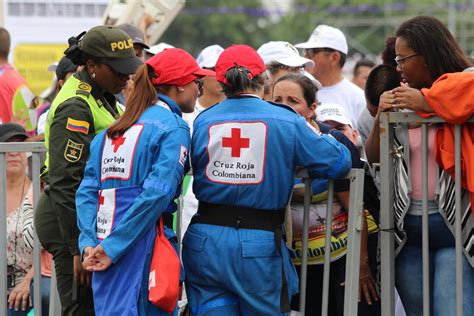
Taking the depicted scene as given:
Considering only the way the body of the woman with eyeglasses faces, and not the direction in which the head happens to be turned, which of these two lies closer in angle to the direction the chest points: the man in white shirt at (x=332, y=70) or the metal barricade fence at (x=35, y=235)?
the metal barricade fence

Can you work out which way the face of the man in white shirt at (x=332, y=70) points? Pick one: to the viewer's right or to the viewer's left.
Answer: to the viewer's left

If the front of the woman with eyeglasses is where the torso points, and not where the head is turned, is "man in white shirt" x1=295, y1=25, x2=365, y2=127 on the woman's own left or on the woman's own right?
on the woman's own right

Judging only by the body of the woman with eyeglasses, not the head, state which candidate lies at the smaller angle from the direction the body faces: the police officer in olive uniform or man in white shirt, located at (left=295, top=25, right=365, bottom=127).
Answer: the police officer in olive uniform

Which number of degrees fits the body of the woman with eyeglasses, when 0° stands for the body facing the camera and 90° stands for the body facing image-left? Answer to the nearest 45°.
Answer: approximately 45°

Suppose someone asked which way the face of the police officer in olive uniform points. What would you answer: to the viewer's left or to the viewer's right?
to the viewer's right

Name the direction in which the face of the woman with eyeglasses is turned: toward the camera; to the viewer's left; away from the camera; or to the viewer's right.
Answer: to the viewer's left
